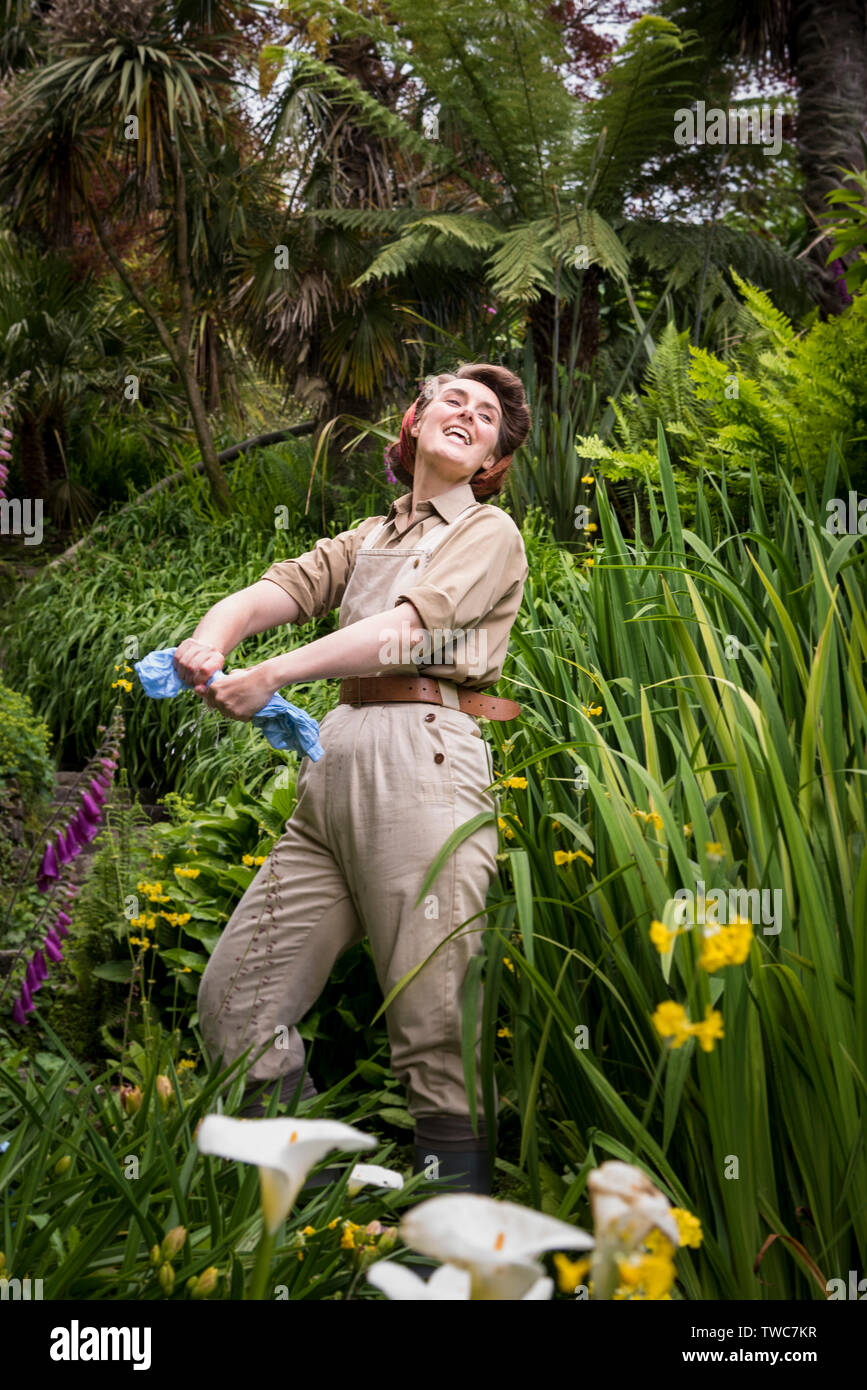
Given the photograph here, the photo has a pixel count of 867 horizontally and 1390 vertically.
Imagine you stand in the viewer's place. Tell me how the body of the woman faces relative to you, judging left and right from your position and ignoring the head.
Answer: facing the viewer and to the left of the viewer

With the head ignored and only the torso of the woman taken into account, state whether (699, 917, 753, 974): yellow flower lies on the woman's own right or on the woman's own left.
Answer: on the woman's own left

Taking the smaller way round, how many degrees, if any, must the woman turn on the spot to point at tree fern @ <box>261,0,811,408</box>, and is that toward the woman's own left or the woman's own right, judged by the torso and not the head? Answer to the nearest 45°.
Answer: approximately 135° to the woman's own right

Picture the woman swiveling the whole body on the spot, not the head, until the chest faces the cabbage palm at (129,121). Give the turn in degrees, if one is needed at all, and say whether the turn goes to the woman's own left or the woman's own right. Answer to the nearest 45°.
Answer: approximately 135° to the woman's own right

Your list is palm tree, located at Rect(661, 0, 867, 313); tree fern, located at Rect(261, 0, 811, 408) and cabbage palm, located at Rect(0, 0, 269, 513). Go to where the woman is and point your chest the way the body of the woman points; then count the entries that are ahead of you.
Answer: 0

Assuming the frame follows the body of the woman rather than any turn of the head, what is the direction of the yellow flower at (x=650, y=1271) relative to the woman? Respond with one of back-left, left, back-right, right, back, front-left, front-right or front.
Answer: front-left

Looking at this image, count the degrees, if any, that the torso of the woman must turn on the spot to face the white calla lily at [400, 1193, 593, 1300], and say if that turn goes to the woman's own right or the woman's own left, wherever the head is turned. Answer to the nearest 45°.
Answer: approximately 45° to the woman's own left

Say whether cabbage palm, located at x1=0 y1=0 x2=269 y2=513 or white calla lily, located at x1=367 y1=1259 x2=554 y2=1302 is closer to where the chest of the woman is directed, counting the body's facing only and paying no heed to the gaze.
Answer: the white calla lily
